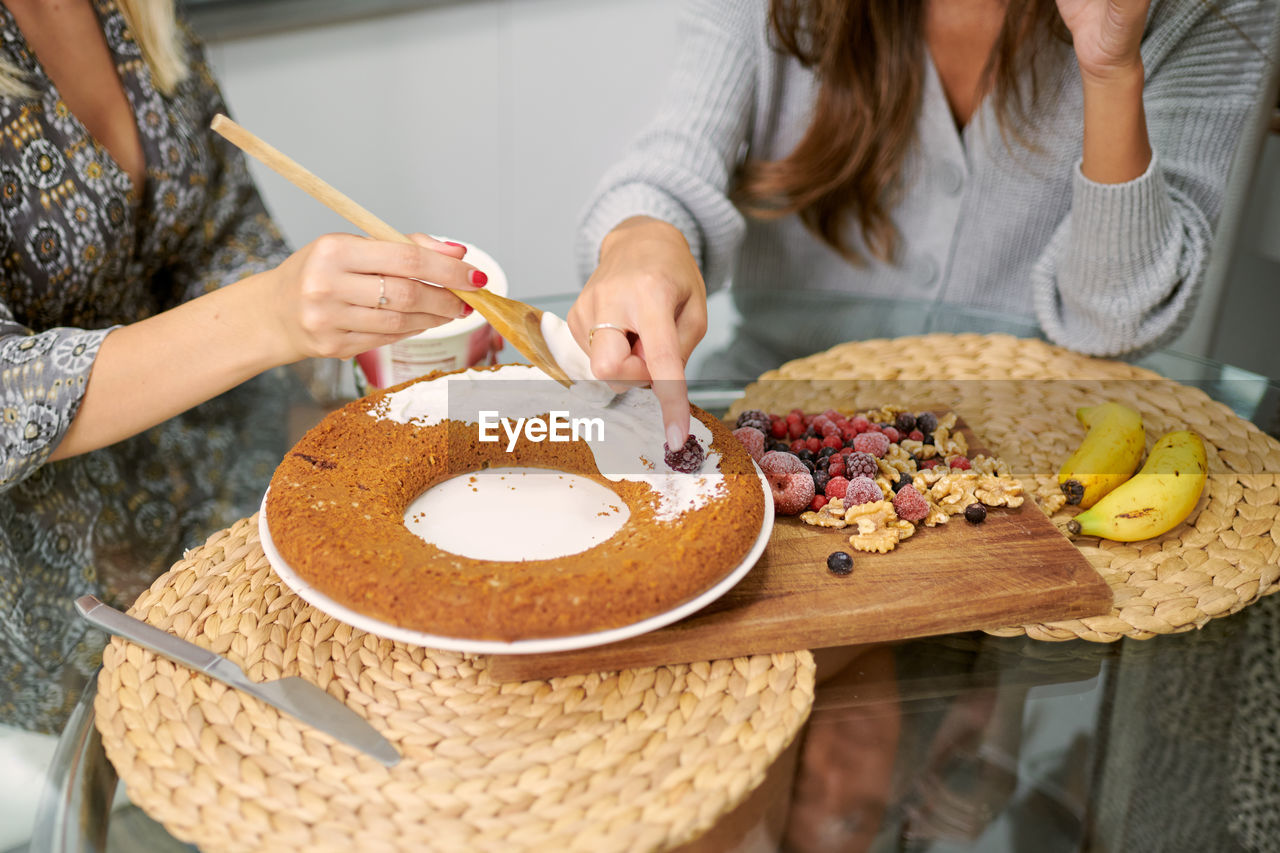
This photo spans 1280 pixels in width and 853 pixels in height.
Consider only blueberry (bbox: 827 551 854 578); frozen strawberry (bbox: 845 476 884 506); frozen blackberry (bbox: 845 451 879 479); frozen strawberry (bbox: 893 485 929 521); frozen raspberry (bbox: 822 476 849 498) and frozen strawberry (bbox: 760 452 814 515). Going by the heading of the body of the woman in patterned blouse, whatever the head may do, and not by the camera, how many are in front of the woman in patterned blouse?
6

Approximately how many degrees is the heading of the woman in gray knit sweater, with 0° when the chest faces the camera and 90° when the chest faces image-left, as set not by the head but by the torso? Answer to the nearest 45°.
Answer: approximately 0°

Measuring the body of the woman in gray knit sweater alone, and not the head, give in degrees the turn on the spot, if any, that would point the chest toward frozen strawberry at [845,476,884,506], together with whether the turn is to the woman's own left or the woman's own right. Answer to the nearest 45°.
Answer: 0° — they already face it

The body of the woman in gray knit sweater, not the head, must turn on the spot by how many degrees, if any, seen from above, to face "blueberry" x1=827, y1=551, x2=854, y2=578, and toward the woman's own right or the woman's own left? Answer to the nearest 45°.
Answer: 0° — they already face it

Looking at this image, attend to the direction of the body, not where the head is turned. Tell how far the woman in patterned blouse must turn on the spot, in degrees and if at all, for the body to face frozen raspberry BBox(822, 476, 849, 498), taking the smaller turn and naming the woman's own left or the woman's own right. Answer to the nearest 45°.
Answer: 0° — they already face it

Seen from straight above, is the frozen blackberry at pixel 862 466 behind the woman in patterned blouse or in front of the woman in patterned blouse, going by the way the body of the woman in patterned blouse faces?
in front

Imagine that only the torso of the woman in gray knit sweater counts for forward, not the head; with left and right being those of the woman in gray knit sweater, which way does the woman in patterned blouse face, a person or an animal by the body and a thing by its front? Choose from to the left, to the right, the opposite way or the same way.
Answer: to the left

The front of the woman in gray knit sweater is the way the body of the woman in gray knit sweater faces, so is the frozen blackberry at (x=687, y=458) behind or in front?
in front

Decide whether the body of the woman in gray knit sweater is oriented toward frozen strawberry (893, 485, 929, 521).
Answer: yes

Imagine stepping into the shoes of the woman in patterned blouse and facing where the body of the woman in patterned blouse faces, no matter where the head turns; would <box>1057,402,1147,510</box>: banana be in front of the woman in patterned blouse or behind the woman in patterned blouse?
in front

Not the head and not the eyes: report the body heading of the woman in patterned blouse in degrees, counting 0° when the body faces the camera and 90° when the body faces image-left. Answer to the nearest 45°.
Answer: approximately 315°

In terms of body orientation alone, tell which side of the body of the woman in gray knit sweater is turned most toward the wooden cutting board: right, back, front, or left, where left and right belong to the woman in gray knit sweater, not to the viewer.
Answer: front

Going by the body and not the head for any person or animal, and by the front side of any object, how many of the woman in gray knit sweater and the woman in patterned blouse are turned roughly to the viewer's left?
0
